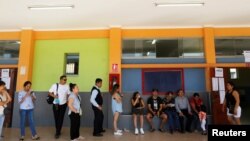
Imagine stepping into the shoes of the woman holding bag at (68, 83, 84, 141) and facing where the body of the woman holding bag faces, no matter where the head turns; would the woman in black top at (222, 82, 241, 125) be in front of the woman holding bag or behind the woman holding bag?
in front
